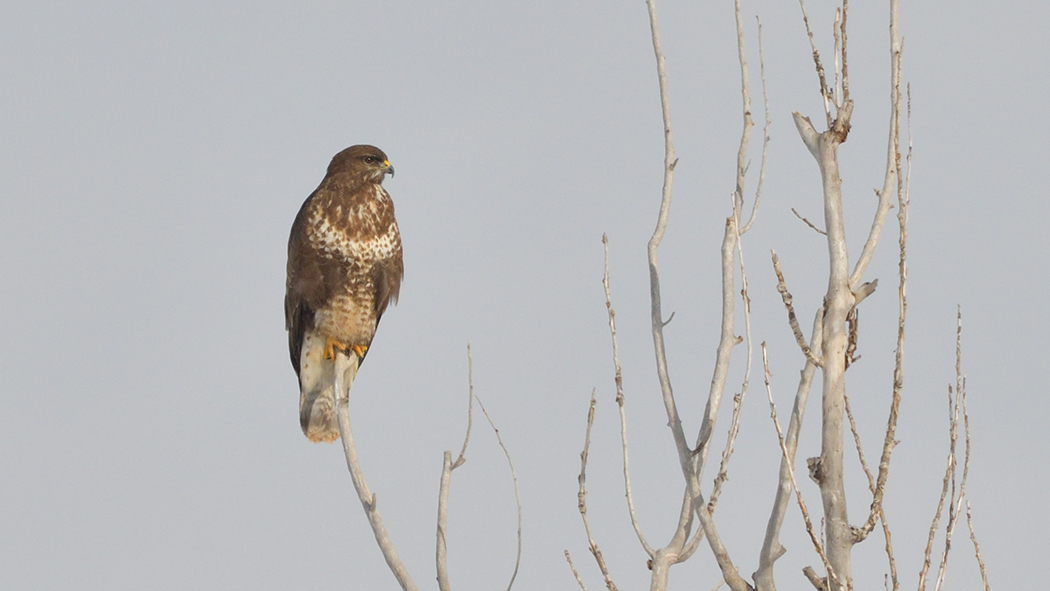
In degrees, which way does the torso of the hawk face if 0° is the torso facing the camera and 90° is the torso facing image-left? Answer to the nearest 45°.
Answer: approximately 315°

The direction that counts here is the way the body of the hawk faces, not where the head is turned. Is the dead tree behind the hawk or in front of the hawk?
in front
